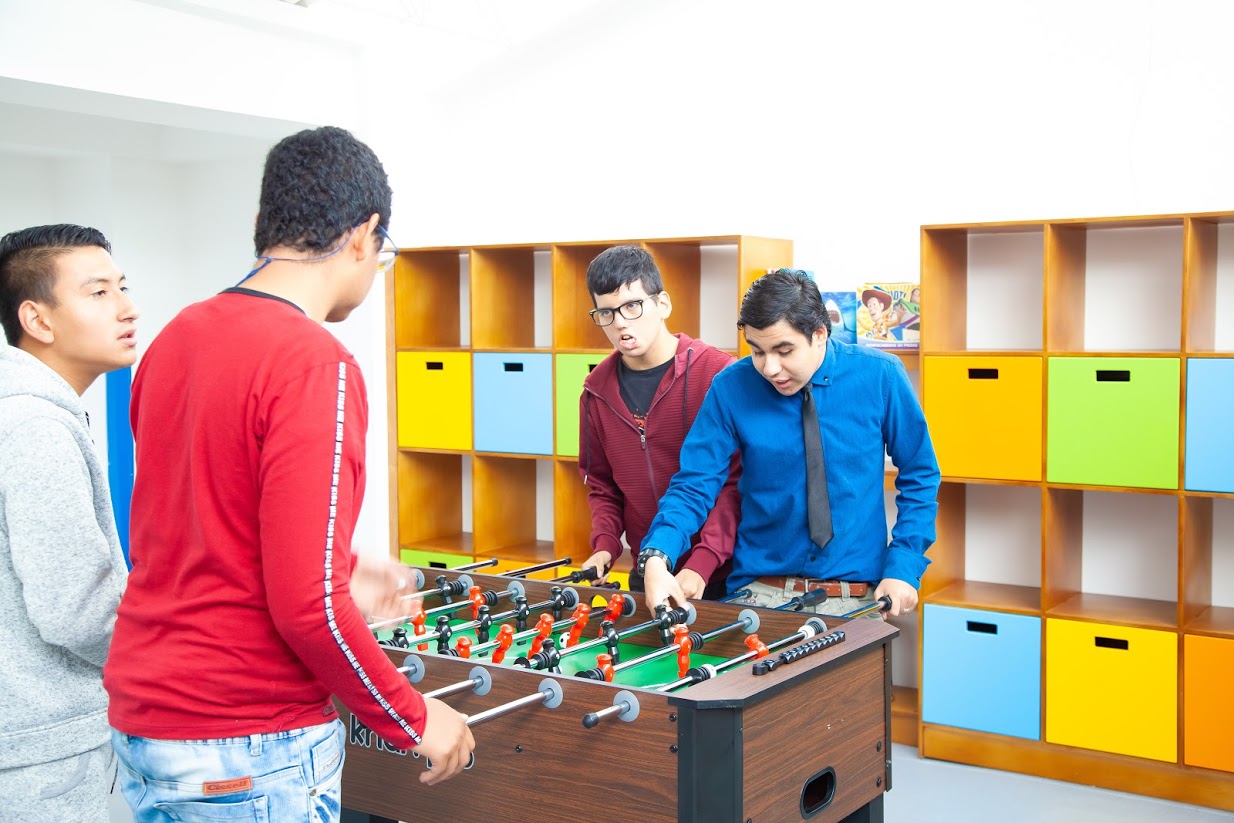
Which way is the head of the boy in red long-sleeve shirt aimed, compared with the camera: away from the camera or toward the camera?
away from the camera

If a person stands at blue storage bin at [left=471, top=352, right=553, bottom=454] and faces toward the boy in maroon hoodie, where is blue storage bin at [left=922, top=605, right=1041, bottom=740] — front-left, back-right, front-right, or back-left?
front-left

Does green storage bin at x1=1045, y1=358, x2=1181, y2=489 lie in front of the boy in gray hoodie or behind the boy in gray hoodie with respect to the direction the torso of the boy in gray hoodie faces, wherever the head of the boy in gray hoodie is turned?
in front

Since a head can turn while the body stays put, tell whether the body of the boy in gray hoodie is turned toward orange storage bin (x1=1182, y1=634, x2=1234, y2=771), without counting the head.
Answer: yes

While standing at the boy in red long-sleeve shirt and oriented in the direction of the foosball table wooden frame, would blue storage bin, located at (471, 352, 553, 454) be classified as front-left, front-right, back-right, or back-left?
front-left

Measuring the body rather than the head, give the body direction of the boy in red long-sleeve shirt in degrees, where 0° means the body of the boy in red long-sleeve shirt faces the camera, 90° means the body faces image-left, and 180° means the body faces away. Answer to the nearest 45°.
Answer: approximately 225°

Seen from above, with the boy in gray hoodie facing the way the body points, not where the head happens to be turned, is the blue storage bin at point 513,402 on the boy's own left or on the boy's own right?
on the boy's own left

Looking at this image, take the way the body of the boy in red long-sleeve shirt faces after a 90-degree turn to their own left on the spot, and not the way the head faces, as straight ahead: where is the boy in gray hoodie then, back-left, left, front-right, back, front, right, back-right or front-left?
front

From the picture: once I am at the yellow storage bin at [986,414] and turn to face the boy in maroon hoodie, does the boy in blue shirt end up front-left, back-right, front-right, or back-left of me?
front-left

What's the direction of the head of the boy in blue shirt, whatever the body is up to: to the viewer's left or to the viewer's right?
to the viewer's left

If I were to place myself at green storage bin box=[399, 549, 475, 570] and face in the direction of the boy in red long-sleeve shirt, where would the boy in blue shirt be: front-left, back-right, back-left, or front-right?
front-left

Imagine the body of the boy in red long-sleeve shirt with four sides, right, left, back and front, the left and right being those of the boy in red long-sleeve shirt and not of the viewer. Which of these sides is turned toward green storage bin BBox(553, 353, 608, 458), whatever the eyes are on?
front

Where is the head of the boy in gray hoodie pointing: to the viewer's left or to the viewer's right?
to the viewer's right

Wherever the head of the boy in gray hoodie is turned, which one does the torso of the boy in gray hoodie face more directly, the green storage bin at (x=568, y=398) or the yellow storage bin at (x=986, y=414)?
the yellow storage bin

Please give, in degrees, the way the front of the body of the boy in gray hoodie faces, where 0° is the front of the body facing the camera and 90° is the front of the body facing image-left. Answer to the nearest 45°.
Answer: approximately 270°

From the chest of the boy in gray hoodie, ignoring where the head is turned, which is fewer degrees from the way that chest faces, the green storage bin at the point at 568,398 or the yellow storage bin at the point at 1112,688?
the yellow storage bin

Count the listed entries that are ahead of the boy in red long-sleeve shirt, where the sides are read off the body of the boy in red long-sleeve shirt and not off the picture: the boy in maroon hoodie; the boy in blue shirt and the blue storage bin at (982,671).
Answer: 3

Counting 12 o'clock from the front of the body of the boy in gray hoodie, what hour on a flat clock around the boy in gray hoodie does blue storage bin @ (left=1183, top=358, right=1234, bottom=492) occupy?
The blue storage bin is roughly at 12 o'clock from the boy in gray hoodie.

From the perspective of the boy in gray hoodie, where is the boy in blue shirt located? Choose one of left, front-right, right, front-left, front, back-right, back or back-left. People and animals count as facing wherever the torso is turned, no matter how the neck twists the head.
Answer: front

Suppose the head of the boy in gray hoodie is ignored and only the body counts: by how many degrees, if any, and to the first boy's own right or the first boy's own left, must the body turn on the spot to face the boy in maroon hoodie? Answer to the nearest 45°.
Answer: approximately 45° to the first boy's own left
